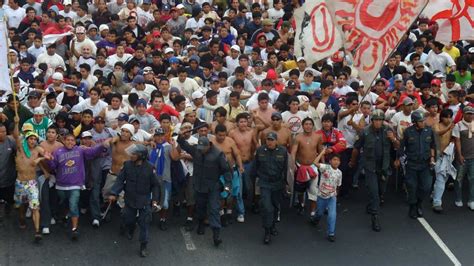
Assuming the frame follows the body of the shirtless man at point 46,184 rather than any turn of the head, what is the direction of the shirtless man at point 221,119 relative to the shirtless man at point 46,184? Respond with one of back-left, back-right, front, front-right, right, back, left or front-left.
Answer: left

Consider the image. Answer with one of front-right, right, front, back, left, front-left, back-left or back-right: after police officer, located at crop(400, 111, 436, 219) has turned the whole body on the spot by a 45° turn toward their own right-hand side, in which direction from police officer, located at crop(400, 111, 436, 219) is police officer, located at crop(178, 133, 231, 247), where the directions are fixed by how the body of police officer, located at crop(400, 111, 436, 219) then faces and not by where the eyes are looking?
front

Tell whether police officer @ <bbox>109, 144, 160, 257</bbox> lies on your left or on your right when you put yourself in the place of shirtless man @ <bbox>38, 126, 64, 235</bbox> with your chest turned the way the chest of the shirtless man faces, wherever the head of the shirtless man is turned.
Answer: on your left

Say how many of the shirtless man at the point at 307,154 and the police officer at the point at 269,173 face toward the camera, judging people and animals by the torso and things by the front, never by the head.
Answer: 2

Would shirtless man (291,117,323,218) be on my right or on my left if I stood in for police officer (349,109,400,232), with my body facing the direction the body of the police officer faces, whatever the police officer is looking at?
on my right
